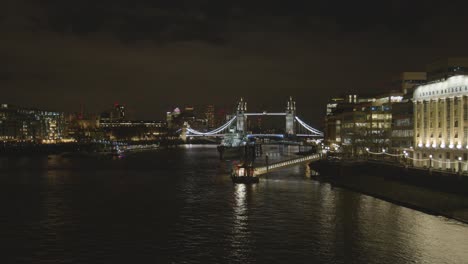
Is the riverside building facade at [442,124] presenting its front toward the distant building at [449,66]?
no

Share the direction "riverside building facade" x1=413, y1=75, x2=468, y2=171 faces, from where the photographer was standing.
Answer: facing the viewer and to the left of the viewer

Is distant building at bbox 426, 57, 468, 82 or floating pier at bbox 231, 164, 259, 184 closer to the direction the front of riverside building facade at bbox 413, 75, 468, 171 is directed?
the floating pier

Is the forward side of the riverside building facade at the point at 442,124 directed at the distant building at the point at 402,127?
no

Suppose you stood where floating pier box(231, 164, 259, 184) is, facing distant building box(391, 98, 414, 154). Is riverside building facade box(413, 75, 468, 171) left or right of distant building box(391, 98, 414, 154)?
right

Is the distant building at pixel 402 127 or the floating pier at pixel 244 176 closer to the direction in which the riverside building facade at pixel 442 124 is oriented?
the floating pier
